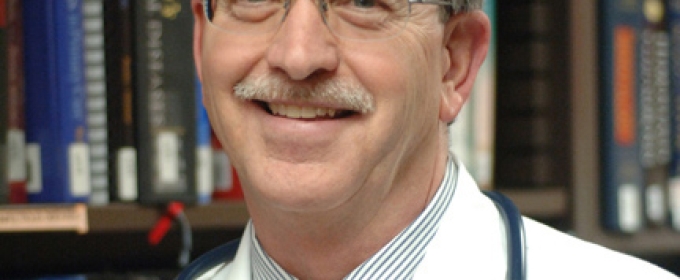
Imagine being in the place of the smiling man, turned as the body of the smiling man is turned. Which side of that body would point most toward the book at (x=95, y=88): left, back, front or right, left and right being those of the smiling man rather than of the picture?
right

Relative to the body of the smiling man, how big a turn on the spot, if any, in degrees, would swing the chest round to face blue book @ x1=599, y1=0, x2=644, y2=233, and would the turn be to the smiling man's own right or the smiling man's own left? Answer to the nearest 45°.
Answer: approximately 180°

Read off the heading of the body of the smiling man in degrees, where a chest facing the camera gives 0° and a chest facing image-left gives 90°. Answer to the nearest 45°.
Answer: approximately 45°
